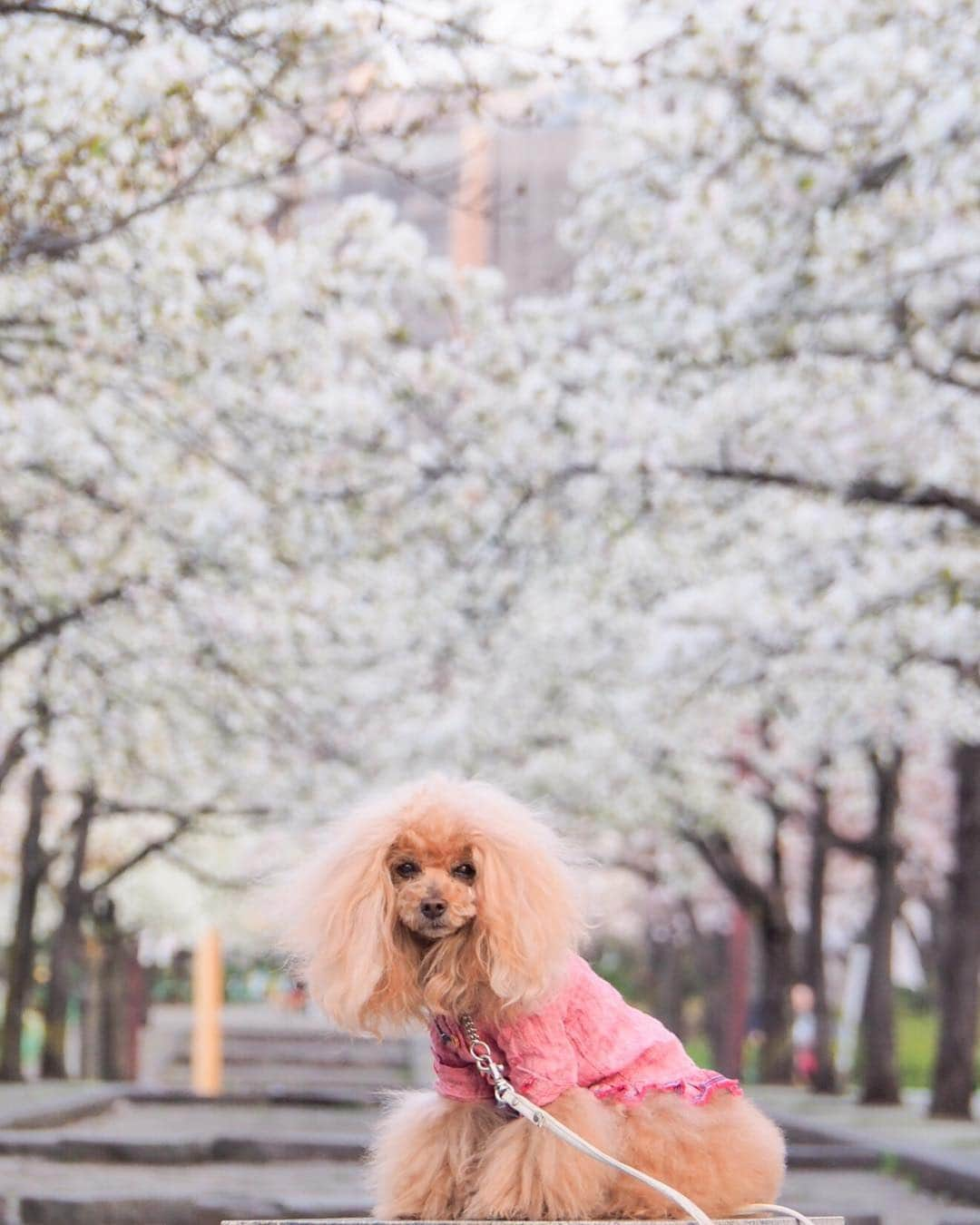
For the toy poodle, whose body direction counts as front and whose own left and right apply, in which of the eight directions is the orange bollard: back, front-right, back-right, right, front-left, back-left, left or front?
back-right

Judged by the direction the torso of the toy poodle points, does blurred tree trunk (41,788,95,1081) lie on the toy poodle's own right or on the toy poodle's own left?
on the toy poodle's own right

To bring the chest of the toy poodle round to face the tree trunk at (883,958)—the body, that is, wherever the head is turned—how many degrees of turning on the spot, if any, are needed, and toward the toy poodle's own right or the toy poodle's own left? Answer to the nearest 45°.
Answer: approximately 135° to the toy poodle's own right

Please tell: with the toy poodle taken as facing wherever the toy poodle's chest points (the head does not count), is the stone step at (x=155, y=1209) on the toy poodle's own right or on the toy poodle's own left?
on the toy poodle's own right

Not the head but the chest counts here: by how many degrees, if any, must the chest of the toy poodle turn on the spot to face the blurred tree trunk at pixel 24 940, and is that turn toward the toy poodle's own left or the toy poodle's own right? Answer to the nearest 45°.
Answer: approximately 135° to the toy poodle's own right

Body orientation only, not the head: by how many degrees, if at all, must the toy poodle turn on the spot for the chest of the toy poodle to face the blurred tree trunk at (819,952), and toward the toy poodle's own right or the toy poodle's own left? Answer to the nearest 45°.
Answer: approximately 135° to the toy poodle's own right

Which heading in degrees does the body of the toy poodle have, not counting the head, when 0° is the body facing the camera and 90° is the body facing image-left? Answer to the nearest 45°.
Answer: approximately 45°
